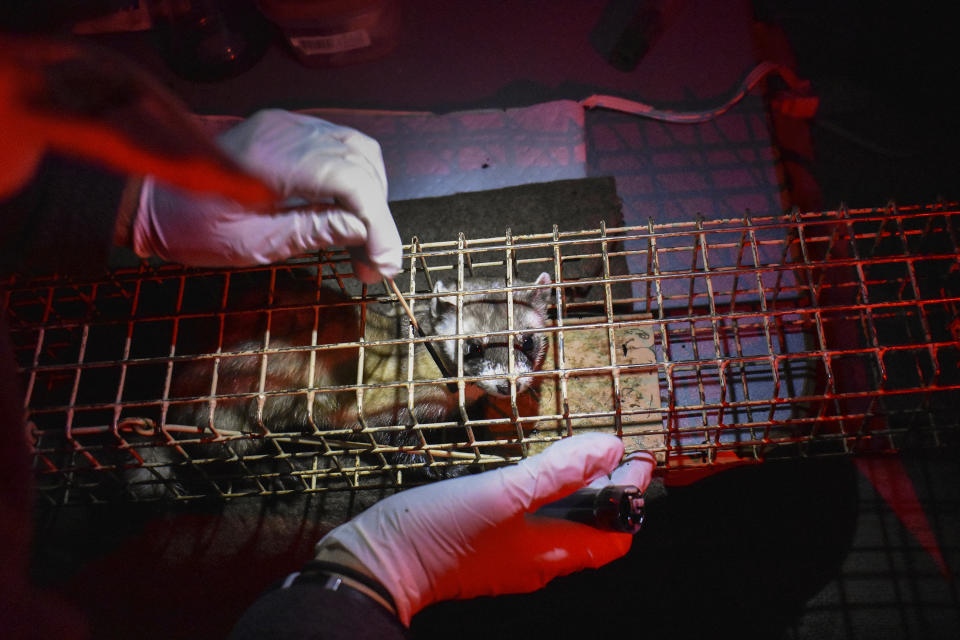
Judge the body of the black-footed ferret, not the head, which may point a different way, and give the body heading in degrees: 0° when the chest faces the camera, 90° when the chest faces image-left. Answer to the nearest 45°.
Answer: approximately 315°

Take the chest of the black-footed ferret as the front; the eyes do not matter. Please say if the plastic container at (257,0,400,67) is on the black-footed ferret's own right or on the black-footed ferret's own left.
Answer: on the black-footed ferret's own left

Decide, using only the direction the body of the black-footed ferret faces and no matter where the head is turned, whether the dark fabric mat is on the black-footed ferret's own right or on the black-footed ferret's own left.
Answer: on the black-footed ferret's own left
